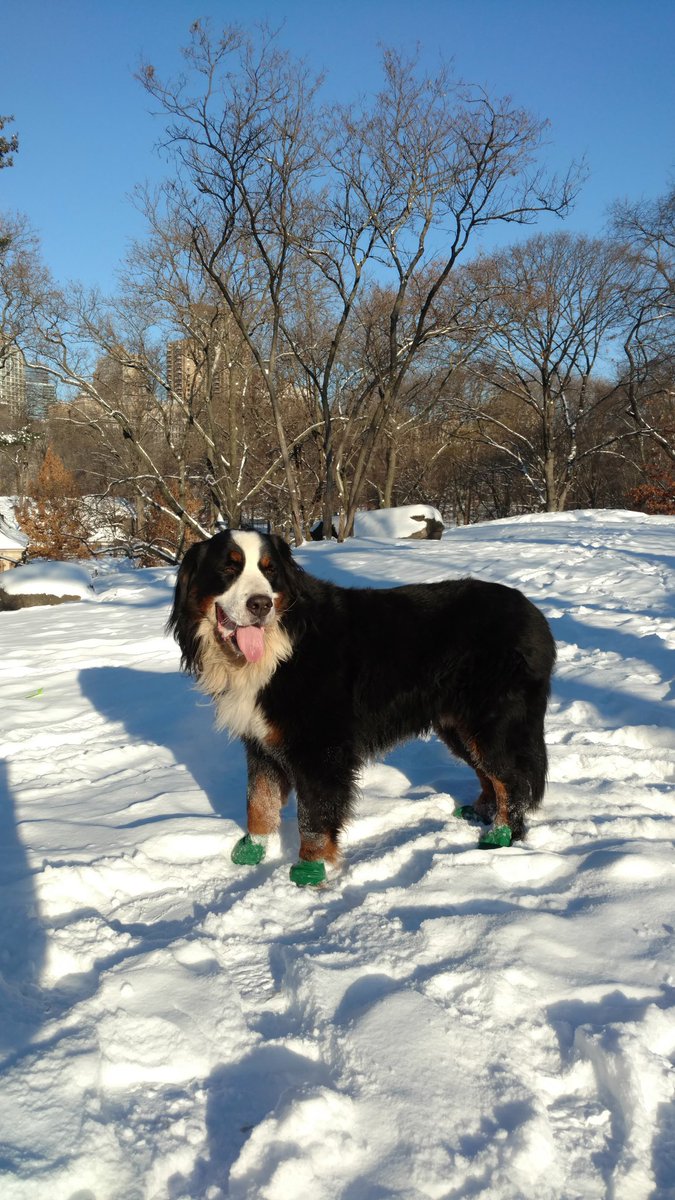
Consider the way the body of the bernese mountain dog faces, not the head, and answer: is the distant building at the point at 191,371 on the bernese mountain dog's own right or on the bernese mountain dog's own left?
on the bernese mountain dog's own right

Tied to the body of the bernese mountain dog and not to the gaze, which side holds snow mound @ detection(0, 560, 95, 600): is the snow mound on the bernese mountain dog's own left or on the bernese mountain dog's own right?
on the bernese mountain dog's own right

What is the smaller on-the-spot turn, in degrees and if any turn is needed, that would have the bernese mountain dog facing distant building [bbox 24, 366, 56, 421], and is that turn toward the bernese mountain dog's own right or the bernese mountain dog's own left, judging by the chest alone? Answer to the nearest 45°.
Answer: approximately 90° to the bernese mountain dog's own right

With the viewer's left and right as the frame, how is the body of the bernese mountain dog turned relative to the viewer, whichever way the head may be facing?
facing the viewer and to the left of the viewer

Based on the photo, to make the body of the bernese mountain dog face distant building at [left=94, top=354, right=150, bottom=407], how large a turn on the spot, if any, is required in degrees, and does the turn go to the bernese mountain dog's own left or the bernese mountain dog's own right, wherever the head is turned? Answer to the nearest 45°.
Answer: approximately 135° to the bernese mountain dog's own right

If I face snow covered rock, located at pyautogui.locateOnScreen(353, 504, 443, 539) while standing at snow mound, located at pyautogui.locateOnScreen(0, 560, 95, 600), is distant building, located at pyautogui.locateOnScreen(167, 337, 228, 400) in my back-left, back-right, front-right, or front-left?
front-left

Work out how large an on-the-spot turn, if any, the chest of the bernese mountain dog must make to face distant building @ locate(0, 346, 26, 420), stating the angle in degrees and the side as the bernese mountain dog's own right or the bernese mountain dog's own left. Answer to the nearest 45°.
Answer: approximately 90° to the bernese mountain dog's own right
